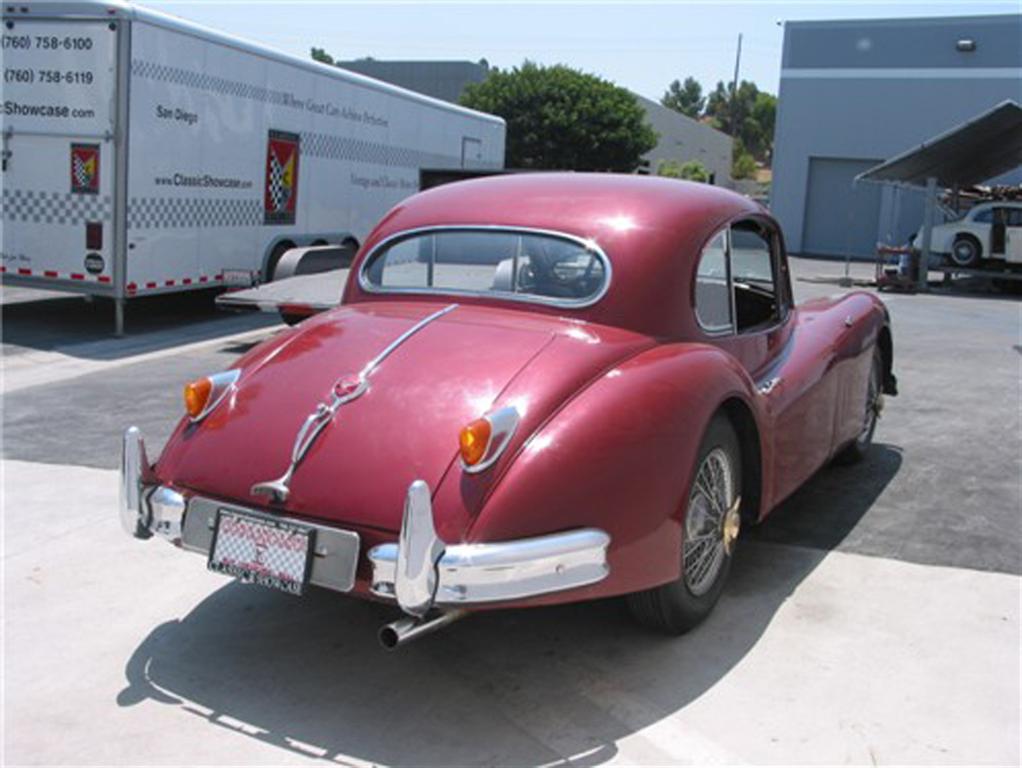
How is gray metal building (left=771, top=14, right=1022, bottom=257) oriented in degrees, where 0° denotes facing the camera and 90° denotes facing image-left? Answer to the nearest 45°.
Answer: approximately 0°

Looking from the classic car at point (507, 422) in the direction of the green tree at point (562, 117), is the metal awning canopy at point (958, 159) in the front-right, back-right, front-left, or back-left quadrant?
front-right

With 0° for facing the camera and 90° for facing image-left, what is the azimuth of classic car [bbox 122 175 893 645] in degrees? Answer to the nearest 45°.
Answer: approximately 225°

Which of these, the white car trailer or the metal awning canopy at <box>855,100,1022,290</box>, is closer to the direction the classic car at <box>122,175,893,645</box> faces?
the metal awning canopy

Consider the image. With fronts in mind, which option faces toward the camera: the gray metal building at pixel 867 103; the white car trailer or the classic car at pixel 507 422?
the gray metal building

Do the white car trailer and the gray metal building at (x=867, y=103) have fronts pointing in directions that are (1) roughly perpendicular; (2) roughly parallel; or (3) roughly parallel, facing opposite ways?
roughly parallel, facing opposite ways

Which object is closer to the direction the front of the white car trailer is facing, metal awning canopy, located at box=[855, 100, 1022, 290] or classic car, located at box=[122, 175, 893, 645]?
the metal awning canopy

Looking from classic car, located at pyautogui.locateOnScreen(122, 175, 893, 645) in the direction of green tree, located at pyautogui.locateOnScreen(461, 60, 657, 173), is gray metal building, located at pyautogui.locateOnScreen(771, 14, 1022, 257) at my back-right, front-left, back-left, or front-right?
front-right

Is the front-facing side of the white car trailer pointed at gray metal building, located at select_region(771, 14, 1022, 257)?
yes

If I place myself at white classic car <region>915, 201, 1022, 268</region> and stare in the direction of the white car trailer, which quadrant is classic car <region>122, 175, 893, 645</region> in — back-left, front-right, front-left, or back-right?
front-left

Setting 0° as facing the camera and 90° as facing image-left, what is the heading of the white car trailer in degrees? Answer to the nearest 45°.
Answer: approximately 225°

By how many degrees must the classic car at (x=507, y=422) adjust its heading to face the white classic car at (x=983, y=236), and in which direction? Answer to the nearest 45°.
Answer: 0° — it already faces it

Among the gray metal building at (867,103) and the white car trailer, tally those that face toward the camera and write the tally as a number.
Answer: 1

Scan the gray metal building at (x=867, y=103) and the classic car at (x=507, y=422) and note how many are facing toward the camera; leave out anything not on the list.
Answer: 1

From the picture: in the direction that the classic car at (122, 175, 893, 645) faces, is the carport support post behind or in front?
in front

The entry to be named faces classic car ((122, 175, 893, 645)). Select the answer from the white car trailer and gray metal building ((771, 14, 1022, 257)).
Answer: the gray metal building

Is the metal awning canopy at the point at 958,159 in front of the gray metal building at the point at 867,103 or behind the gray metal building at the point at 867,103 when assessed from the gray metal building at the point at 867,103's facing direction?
in front
